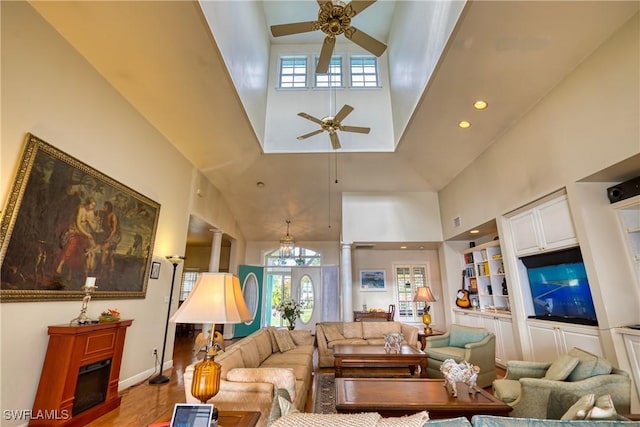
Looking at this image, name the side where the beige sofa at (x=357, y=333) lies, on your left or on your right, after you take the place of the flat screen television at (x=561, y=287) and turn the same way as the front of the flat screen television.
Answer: on your right

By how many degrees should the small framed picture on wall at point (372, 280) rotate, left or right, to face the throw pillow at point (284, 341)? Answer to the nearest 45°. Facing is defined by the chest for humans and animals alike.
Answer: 0° — it already faces it

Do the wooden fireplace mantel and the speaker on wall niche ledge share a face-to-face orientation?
yes

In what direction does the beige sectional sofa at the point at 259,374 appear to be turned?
to the viewer's right

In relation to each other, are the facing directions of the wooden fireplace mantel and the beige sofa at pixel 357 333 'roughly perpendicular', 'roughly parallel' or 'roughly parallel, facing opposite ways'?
roughly perpendicular

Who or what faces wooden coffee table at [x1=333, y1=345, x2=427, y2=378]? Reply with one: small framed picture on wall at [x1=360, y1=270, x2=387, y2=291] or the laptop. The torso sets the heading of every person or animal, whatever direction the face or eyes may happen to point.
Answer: the small framed picture on wall

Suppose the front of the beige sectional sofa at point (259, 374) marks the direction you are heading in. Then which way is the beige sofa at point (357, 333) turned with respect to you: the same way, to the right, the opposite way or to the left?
to the right

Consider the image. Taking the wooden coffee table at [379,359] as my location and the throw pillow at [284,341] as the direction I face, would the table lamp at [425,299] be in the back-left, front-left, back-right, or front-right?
back-right

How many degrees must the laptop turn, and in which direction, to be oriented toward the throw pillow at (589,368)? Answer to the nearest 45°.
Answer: approximately 90° to its left

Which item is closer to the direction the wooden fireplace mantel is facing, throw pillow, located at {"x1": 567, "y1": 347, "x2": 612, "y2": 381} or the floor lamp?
the throw pillow
